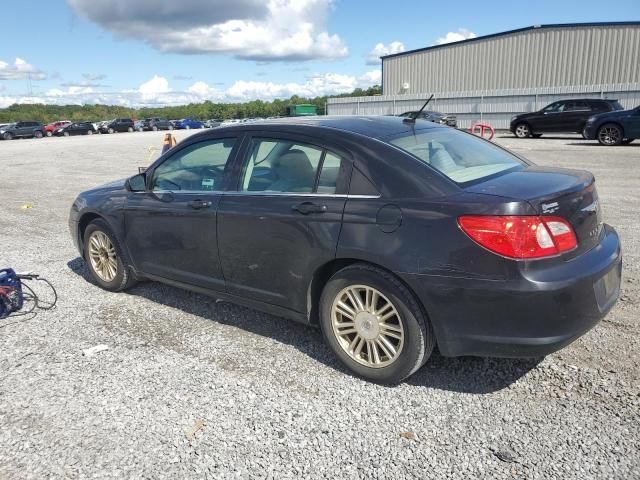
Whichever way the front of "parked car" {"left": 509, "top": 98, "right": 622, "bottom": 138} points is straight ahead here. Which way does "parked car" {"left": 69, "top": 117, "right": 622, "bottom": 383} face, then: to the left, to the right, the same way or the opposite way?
the same way

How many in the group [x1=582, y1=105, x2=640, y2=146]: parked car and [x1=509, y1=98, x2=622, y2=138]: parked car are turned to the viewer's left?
2

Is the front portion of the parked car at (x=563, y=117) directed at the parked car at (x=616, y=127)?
no

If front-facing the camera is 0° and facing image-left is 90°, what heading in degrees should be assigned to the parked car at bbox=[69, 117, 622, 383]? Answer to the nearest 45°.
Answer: approximately 135°

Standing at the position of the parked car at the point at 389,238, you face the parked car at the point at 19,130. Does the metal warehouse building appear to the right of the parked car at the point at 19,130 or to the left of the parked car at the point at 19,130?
right

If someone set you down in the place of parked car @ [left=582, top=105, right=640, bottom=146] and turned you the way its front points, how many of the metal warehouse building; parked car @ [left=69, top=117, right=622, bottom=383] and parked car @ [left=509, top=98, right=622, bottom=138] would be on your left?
1

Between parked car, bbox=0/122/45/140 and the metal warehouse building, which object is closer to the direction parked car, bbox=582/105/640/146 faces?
the parked car

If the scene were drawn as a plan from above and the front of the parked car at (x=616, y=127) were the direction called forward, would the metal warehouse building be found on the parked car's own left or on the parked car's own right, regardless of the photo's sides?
on the parked car's own right

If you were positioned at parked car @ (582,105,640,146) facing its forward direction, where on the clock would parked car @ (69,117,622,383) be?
parked car @ (69,117,622,383) is roughly at 9 o'clock from parked car @ (582,105,640,146).

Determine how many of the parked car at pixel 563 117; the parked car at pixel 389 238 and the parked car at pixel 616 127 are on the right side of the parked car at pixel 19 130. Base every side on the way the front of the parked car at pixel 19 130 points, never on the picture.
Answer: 0

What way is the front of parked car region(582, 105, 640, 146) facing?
to the viewer's left

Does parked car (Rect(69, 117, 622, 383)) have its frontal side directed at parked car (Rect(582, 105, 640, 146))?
no

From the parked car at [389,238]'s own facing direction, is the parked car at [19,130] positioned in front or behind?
in front

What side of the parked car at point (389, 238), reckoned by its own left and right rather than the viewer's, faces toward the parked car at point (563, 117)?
right

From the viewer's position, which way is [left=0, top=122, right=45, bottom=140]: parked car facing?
facing the viewer and to the left of the viewer

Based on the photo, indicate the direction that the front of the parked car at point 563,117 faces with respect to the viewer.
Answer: facing to the left of the viewer

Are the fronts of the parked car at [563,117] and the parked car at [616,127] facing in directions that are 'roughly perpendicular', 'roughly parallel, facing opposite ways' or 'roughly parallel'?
roughly parallel
